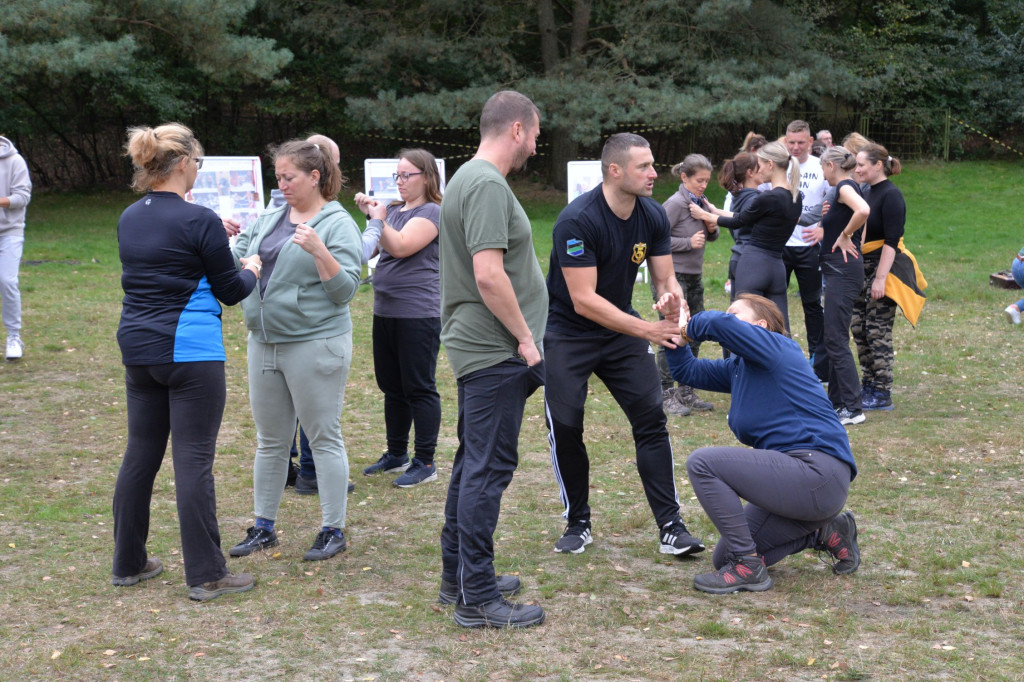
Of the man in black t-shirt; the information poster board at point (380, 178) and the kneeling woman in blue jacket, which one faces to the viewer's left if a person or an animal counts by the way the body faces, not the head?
the kneeling woman in blue jacket

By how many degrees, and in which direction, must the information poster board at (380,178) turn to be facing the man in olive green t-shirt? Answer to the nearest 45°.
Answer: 0° — it already faces them

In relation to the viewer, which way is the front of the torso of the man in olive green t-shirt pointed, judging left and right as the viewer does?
facing to the right of the viewer

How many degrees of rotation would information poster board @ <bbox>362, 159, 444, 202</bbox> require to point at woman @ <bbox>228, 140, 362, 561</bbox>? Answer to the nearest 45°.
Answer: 0° — it already faces them

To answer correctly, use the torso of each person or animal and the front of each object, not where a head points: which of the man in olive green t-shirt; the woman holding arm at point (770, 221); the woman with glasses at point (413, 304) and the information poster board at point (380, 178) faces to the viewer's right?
the man in olive green t-shirt

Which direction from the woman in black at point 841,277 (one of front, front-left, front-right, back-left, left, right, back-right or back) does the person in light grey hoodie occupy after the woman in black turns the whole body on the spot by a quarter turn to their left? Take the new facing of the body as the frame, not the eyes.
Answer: right

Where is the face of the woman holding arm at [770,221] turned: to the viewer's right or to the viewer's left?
to the viewer's left

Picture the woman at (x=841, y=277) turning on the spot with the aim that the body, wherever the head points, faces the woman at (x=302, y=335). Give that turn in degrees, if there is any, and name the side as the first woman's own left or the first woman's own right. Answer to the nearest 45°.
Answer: approximately 45° to the first woman's own left

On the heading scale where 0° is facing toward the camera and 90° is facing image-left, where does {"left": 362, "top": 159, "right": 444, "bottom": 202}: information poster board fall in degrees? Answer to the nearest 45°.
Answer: approximately 0°

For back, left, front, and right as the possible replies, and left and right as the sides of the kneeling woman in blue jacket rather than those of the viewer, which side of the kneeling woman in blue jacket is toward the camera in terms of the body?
left

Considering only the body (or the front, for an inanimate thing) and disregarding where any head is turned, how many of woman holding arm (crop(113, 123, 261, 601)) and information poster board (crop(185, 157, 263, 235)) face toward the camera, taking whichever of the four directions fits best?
1

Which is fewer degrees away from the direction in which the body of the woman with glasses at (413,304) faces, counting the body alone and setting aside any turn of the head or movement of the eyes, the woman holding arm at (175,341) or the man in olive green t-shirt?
the woman holding arm

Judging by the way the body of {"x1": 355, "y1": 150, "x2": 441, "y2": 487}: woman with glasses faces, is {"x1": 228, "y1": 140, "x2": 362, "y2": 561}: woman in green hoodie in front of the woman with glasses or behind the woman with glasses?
in front
